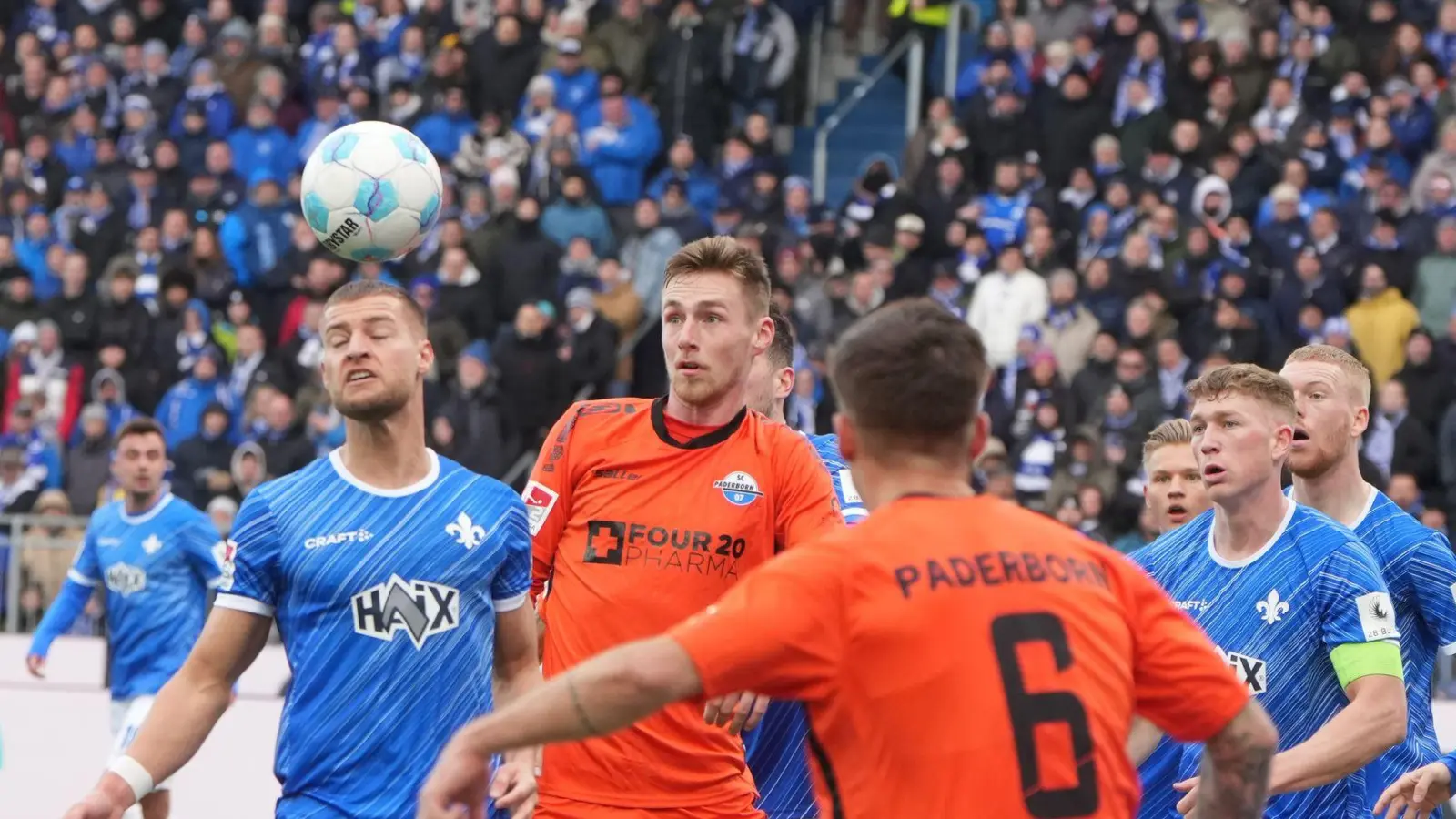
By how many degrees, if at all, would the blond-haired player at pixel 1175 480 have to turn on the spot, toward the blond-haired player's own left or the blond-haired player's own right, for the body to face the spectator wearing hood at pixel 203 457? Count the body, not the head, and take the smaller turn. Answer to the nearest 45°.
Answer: approximately 135° to the blond-haired player's own right

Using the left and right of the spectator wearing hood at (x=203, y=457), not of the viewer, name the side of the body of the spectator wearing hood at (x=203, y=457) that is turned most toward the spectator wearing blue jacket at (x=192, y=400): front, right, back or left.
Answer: back

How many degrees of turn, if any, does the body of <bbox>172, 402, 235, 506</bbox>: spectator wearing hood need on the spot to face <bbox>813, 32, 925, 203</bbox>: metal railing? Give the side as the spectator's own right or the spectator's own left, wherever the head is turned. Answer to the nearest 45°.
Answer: approximately 90° to the spectator's own left

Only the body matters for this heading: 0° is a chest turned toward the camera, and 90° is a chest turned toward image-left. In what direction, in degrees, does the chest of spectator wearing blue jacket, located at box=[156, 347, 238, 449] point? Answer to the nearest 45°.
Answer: approximately 0°

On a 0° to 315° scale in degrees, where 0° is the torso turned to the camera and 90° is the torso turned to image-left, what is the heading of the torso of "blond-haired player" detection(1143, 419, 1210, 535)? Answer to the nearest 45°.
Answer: approximately 0°

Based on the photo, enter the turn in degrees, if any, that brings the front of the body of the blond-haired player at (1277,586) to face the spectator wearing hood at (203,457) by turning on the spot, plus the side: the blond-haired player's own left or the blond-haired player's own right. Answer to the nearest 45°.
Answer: approximately 90° to the blond-haired player's own right

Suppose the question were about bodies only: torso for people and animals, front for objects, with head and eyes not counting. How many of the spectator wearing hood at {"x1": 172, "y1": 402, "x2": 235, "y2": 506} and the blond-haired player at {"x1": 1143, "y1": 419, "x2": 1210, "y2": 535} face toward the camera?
2

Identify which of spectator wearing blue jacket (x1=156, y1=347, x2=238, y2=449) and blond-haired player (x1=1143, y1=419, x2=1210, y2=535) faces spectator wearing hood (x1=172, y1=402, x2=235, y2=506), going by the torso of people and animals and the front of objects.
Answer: spectator wearing blue jacket (x1=156, y1=347, x2=238, y2=449)

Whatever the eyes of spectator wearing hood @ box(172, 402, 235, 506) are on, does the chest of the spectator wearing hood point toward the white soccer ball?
yes
